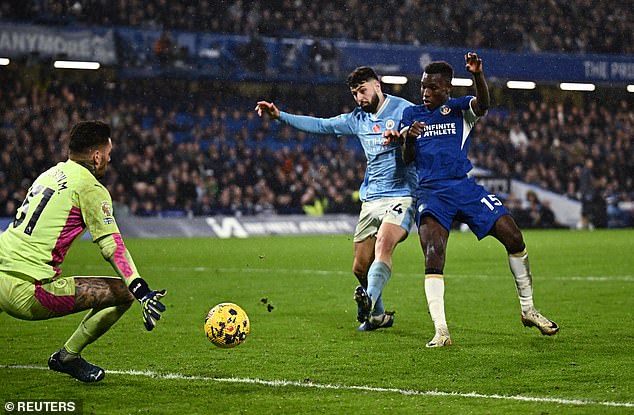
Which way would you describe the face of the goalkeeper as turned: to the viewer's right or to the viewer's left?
to the viewer's right

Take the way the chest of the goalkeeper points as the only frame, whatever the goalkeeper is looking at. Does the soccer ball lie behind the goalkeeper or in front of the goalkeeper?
in front

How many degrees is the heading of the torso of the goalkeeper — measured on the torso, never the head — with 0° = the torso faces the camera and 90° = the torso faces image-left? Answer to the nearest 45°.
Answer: approximately 225°
